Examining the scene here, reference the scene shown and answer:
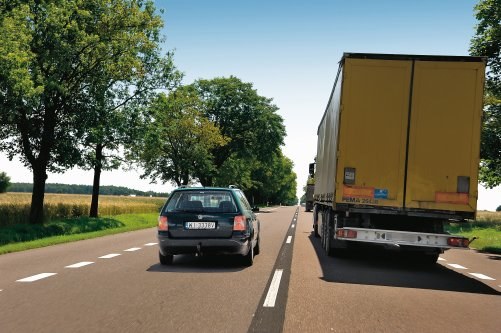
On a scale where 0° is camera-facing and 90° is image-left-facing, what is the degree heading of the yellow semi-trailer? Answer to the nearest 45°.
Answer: approximately 180°

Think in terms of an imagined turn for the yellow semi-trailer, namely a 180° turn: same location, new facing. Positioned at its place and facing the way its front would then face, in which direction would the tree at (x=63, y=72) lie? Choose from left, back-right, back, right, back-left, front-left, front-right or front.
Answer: back-right
